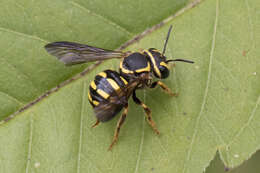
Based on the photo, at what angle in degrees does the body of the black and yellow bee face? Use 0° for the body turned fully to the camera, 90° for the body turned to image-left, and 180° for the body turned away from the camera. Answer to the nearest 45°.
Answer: approximately 270°
